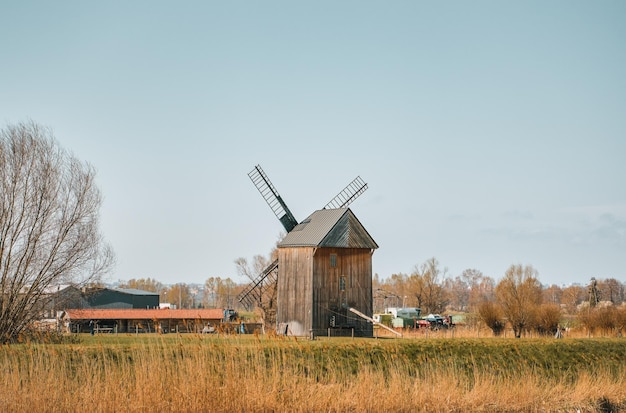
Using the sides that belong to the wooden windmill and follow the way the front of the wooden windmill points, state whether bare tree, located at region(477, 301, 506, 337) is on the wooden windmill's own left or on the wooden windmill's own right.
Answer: on the wooden windmill's own right

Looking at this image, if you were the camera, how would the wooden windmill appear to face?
facing away from the viewer and to the left of the viewer
